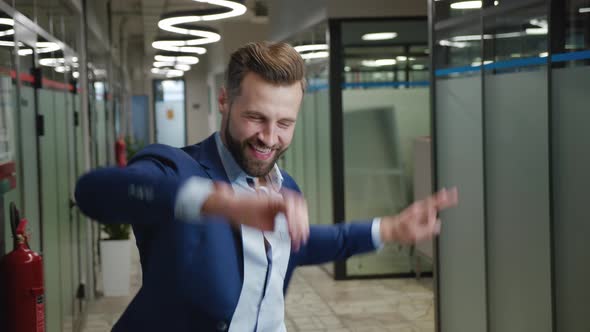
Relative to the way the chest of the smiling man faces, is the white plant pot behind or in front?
behind

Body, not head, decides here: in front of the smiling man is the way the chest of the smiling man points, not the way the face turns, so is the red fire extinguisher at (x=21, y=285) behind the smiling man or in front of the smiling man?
behind

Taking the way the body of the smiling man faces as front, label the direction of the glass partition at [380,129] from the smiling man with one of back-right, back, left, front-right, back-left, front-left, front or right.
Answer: back-left

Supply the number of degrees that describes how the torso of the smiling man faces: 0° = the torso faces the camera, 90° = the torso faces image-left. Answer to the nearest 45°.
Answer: approximately 315°

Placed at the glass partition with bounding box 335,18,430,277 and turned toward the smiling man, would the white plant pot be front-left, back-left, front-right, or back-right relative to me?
front-right

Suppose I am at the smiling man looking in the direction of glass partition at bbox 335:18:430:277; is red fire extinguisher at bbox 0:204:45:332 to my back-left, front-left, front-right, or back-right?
front-left
